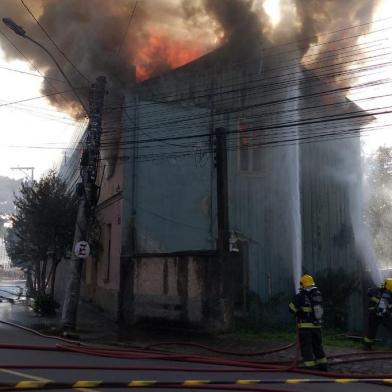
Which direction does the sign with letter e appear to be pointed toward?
toward the camera

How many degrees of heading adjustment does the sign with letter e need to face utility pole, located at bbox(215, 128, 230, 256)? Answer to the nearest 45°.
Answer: approximately 90° to its left

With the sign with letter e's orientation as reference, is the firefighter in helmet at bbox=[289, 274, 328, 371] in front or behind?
in front

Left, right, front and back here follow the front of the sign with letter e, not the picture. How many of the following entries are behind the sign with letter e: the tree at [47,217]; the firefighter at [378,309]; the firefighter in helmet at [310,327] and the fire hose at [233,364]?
1

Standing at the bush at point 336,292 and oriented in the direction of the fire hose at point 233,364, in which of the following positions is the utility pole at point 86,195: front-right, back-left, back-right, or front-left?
front-right

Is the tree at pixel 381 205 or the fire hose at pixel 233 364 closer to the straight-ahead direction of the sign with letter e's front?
the fire hose

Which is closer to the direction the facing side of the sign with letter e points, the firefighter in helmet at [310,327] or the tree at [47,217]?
the firefighter in helmet

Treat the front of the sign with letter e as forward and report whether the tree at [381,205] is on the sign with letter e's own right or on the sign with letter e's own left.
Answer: on the sign with letter e's own left

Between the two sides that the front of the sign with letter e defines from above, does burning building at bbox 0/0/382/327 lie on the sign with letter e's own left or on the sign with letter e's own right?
on the sign with letter e's own left

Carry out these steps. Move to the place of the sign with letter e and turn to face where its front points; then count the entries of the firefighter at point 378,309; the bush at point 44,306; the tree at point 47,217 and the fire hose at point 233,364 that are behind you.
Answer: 2

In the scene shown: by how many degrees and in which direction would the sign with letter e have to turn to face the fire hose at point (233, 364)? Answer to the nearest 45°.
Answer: approximately 45° to its left

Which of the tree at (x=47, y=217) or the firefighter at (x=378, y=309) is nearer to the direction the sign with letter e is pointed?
the firefighter

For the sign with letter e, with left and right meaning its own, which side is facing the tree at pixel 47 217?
back
